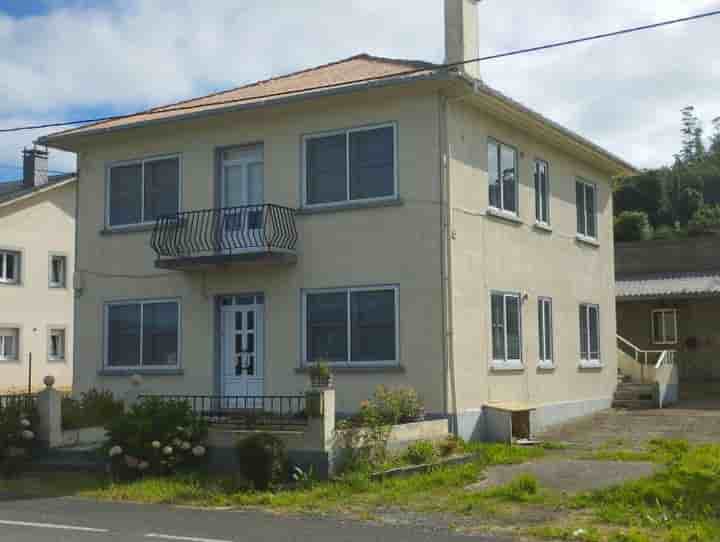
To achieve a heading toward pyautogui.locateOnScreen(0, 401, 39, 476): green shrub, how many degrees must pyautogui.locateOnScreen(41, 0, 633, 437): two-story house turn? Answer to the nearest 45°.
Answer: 0° — it already faces it

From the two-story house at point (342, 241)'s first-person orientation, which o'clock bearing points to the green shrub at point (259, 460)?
The green shrub is roughly at 11 o'clock from the two-story house.

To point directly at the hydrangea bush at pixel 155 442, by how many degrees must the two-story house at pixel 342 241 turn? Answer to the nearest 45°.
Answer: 0° — it already faces it

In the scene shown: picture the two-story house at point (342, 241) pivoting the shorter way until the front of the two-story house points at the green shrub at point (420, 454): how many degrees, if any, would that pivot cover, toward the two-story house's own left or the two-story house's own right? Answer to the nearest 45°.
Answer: approximately 45° to the two-story house's own left

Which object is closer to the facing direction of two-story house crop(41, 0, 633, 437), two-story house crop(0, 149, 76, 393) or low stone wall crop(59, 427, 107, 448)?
the low stone wall

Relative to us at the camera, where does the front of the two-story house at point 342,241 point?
facing the viewer and to the left of the viewer

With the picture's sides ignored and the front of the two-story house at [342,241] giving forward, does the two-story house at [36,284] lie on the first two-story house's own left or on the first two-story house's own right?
on the first two-story house's own right

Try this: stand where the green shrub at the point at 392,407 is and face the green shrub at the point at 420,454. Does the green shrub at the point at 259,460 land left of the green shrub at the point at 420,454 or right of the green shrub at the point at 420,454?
right

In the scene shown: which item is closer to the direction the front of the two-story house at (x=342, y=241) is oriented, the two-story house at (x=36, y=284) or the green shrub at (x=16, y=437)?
the green shrub
